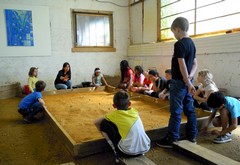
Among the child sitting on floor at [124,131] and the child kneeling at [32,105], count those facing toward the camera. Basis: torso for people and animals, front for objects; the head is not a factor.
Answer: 0

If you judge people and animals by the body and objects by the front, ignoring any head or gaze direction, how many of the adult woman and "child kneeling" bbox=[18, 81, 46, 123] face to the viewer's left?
0

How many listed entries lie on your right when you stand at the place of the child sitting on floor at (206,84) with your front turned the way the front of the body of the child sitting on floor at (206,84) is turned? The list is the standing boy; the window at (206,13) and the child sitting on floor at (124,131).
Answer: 1

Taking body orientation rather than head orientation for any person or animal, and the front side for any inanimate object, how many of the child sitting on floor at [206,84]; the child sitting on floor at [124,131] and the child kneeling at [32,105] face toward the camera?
0

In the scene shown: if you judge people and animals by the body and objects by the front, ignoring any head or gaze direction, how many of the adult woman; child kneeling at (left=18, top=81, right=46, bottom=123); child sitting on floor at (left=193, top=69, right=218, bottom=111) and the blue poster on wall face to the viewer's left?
1

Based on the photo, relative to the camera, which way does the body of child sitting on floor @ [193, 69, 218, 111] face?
to the viewer's left

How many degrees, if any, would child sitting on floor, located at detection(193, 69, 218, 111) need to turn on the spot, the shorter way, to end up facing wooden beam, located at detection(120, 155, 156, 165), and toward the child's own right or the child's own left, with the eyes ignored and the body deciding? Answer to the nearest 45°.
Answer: approximately 90° to the child's own left

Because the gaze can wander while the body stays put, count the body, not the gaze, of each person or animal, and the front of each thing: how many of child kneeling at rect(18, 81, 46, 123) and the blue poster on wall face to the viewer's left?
0

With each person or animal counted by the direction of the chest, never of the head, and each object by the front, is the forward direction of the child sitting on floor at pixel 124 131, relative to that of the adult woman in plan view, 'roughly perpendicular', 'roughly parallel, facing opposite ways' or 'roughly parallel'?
roughly parallel, facing opposite ways

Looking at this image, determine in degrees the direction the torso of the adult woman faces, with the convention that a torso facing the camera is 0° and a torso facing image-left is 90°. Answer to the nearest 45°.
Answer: approximately 315°

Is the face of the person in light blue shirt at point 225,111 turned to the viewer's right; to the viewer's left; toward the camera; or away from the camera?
to the viewer's left

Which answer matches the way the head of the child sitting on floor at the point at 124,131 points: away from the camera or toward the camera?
away from the camera

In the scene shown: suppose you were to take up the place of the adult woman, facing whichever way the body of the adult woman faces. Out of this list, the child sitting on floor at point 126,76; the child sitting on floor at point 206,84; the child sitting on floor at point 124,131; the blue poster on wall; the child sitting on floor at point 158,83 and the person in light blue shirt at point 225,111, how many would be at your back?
1

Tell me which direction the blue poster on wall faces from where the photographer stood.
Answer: facing the viewer

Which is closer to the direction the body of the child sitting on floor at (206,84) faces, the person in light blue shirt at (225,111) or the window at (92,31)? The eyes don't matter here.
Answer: the window

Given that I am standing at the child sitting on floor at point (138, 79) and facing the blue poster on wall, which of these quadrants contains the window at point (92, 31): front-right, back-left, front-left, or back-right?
front-right

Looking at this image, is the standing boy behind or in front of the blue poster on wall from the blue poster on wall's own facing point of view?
in front

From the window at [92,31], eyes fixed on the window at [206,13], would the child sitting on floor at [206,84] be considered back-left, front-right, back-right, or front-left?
front-right

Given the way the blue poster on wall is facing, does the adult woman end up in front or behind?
in front

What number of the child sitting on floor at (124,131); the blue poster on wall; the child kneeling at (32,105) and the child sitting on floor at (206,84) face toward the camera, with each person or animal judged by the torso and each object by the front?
1

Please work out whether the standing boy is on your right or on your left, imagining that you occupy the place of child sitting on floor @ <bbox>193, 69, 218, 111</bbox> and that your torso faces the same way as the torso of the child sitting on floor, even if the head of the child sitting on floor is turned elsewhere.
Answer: on your left
